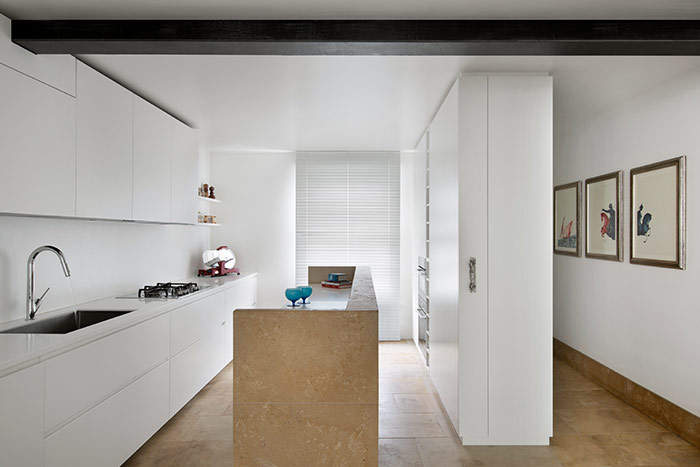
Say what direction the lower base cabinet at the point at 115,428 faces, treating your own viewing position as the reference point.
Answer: facing the viewer and to the right of the viewer

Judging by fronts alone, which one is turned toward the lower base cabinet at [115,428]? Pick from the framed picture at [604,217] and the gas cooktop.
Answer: the framed picture

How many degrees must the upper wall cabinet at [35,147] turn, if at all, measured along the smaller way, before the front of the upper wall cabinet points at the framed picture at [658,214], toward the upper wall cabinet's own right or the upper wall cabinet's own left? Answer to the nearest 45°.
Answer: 0° — it already faces it

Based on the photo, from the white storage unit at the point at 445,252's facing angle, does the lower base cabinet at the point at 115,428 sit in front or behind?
in front

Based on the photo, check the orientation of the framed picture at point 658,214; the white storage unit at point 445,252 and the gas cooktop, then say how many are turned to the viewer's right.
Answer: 1

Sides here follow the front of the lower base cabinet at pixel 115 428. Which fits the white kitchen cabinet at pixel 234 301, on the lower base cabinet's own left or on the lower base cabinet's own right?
on the lower base cabinet's own left

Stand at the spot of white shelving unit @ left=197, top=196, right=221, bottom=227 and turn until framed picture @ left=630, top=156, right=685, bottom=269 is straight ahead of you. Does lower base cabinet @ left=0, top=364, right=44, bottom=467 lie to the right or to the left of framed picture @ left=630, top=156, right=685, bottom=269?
right

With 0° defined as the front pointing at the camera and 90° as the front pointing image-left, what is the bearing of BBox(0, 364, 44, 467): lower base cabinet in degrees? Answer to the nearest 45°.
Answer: approximately 315°

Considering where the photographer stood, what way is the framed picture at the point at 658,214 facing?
facing the viewer and to the left of the viewer

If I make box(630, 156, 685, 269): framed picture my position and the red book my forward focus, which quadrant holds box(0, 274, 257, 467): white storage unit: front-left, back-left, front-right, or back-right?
front-left

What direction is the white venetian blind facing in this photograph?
toward the camera

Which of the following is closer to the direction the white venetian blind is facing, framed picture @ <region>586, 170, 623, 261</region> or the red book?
the red book

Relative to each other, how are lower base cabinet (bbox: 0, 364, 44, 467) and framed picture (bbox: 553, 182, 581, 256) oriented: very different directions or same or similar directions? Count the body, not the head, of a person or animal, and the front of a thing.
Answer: very different directions

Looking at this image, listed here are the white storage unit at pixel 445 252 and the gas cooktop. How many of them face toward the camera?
0

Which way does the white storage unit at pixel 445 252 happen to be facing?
to the viewer's left

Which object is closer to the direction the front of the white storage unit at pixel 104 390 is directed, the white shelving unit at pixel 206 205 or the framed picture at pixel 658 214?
the framed picture

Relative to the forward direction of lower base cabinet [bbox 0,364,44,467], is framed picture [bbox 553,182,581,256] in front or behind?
in front

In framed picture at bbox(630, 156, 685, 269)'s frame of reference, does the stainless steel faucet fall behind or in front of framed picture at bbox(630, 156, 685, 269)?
in front
